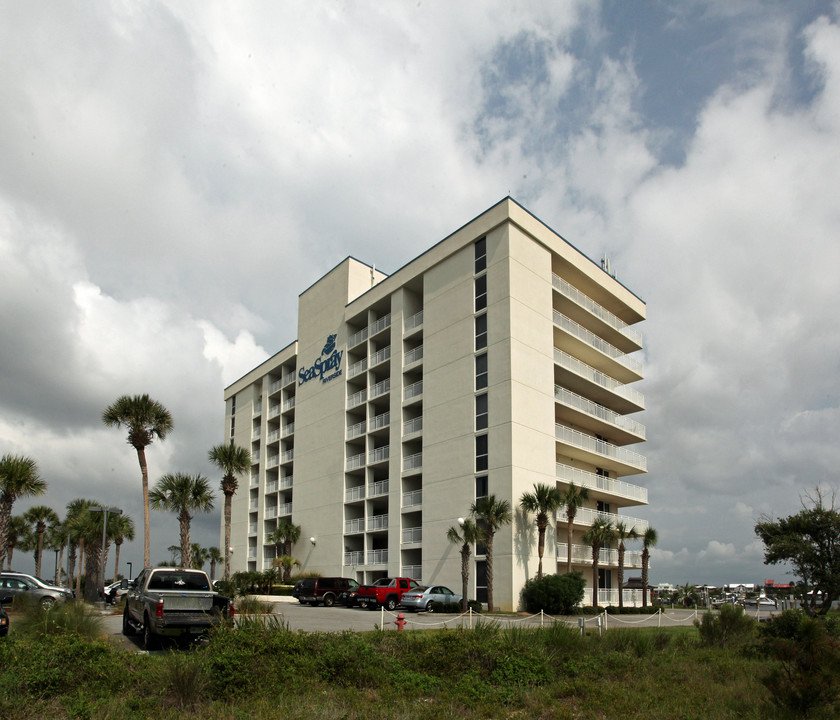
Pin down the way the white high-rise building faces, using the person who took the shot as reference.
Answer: facing the viewer and to the left of the viewer

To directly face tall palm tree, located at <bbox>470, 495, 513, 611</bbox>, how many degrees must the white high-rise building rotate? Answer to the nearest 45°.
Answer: approximately 45° to its left

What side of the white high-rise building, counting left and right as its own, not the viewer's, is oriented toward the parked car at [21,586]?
front

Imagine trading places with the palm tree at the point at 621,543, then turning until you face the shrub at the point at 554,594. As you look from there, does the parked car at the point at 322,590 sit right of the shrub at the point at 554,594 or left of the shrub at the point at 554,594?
right
